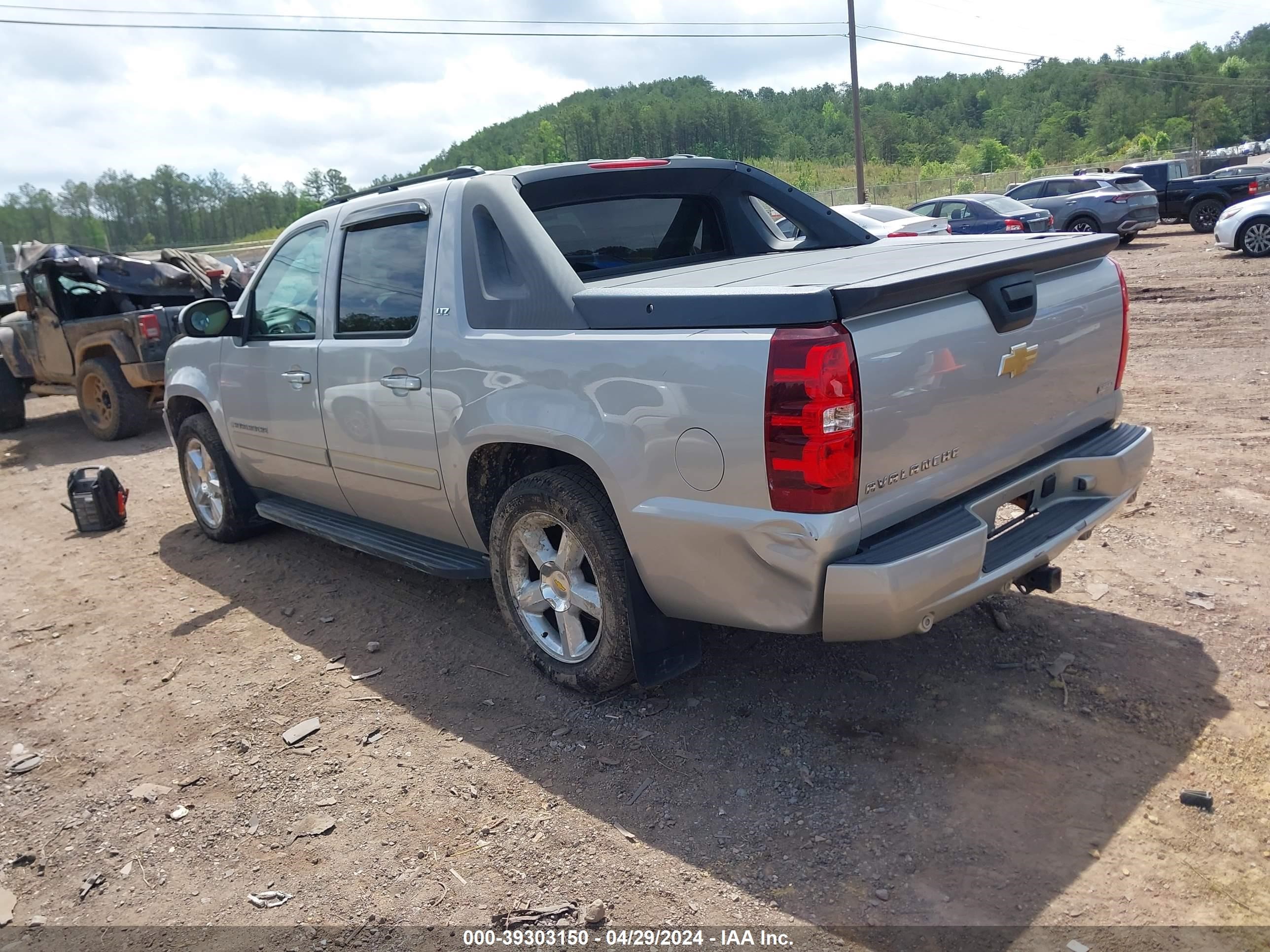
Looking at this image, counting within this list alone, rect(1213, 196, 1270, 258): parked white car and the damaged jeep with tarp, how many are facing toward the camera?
0

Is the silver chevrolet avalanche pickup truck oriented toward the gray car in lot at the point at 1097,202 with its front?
no

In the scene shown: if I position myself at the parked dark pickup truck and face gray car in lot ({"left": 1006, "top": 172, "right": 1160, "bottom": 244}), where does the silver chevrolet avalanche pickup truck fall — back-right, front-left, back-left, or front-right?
front-left

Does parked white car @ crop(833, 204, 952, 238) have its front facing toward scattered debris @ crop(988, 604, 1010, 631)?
no

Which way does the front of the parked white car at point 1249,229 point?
to the viewer's left

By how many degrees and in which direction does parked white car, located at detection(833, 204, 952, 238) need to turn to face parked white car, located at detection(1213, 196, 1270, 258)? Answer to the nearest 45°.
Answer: approximately 135° to its right

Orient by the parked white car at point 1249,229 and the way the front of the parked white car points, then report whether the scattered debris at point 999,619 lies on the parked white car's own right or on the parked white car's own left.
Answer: on the parked white car's own left

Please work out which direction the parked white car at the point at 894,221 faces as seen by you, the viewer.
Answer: facing away from the viewer and to the left of the viewer

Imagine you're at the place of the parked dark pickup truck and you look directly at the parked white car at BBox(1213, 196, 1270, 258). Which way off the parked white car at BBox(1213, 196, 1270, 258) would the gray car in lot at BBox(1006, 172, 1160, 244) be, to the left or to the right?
right

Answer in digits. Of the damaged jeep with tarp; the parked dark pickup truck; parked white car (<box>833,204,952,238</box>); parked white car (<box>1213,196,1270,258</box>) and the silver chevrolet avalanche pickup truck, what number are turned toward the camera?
0

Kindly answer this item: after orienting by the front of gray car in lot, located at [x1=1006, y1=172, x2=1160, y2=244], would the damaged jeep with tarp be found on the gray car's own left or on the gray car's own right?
on the gray car's own left
